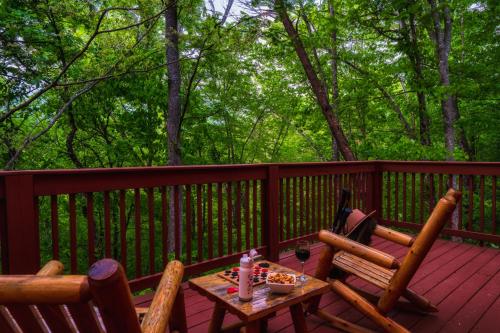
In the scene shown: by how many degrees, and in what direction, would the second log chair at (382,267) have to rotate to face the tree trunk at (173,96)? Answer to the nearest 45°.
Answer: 0° — it already faces it

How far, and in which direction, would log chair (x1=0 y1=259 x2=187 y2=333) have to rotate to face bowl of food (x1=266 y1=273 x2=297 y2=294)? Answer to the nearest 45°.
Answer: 0° — it already faces it

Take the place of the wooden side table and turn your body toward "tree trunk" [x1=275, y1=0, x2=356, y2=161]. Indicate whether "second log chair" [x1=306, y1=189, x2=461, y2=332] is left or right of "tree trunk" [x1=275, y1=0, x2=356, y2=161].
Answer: right

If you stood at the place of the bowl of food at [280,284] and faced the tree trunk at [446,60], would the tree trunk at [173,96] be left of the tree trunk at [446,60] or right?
left

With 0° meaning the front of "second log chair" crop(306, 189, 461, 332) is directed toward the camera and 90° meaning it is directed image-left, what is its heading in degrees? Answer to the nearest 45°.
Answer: approximately 135°

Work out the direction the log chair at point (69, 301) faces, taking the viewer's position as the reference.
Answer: facing away from the viewer and to the right of the viewer

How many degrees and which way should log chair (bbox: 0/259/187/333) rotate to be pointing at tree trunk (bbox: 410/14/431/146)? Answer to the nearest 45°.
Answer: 0° — it already faces it
